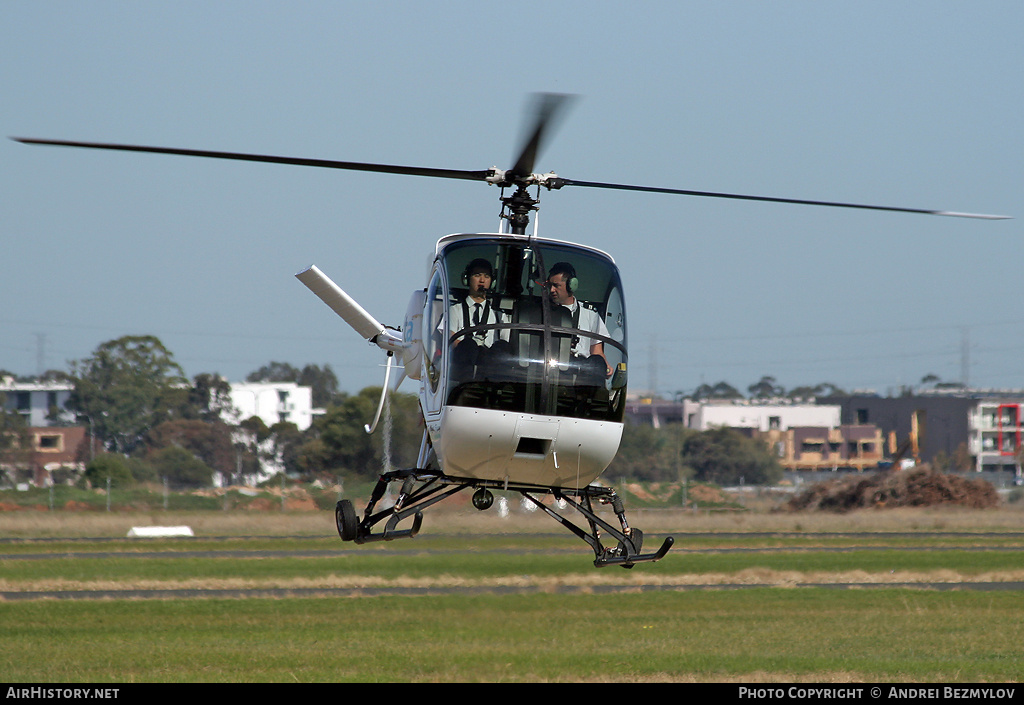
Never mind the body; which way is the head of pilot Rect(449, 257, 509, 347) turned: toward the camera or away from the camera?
toward the camera

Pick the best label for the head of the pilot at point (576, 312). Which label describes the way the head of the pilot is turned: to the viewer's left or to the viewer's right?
to the viewer's left

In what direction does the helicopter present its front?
toward the camera

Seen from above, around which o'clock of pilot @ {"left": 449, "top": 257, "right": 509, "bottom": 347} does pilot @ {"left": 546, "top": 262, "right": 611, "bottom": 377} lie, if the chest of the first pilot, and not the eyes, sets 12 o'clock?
The pilot @ {"left": 546, "top": 262, "right": 611, "bottom": 377} is roughly at 9 o'clock from the pilot @ {"left": 449, "top": 257, "right": 509, "bottom": 347}.
